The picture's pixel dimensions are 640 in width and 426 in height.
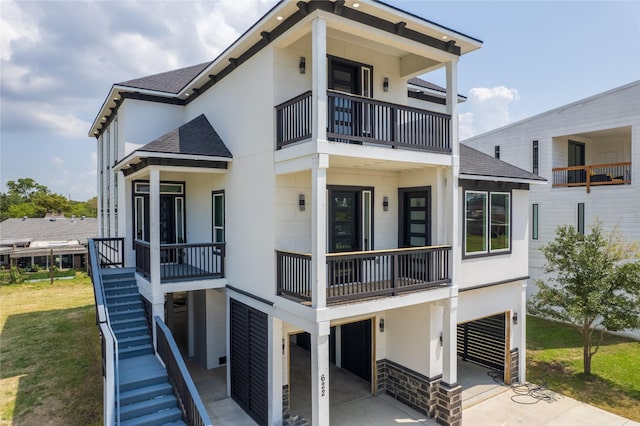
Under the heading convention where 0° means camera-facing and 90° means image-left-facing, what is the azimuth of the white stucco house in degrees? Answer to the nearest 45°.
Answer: approximately 315°

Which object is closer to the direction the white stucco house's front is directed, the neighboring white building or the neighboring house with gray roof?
the neighboring white building

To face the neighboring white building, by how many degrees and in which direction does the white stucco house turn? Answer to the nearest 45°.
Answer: approximately 90° to its left

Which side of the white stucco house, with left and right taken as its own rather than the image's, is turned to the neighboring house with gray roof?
back

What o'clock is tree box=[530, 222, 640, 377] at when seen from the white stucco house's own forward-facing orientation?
The tree is roughly at 10 o'clock from the white stucco house.
